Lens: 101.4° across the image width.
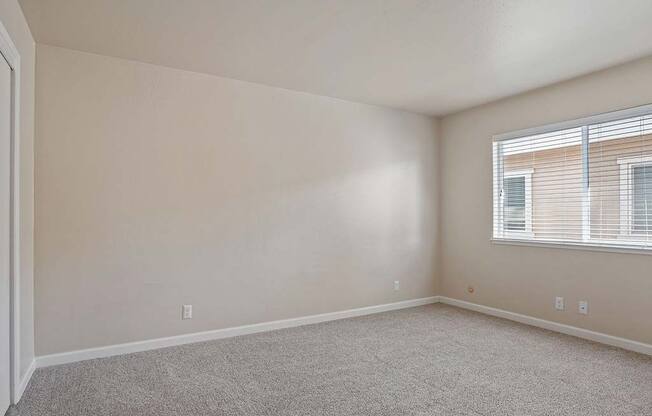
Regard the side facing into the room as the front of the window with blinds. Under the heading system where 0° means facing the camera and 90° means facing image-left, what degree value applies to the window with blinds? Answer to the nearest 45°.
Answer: approximately 45°

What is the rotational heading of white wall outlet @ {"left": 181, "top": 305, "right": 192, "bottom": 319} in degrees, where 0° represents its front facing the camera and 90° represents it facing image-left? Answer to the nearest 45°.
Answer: approximately 0°

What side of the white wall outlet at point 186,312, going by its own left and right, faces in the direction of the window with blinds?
left

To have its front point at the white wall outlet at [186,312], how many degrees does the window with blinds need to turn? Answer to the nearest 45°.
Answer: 0° — it already faces it

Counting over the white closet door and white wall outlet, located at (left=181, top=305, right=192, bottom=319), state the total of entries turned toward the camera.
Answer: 1

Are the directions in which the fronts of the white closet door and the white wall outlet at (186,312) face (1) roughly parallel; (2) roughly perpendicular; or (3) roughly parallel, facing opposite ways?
roughly perpendicular

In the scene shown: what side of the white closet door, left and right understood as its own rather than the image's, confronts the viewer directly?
right
